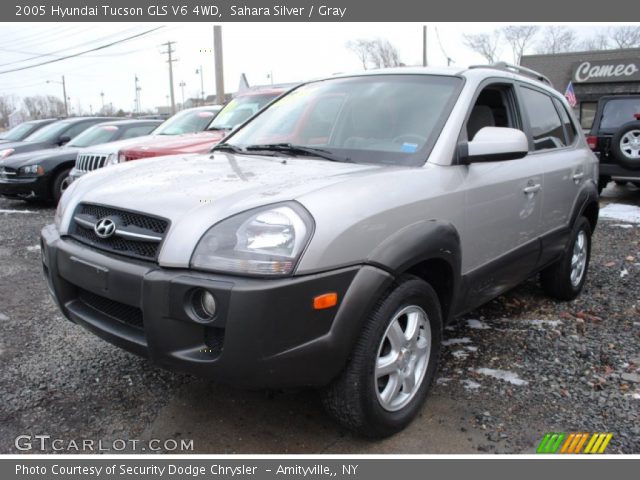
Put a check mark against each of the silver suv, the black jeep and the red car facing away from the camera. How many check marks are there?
1

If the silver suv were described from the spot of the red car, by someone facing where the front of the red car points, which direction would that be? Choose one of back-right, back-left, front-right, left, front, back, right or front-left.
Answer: front-left

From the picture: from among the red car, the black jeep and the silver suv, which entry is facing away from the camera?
the black jeep

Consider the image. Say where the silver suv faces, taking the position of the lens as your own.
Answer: facing the viewer and to the left of the viewer

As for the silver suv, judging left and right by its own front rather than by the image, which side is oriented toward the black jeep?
back

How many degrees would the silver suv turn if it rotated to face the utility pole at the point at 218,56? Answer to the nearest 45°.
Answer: approximately 135° to its right

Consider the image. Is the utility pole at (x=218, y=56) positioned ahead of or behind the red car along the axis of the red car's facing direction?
behind

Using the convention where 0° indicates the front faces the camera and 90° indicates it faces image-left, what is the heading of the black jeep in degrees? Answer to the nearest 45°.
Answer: approximately 180°

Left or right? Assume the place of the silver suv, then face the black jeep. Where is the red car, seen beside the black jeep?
left

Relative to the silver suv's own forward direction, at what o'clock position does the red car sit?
The red car is roughly at 4 o'clock from the silver suv.

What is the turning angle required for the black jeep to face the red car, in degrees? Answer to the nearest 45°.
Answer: approximately 135° to its left

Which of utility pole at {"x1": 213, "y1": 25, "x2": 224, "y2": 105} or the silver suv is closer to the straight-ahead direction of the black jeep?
the utility pole
